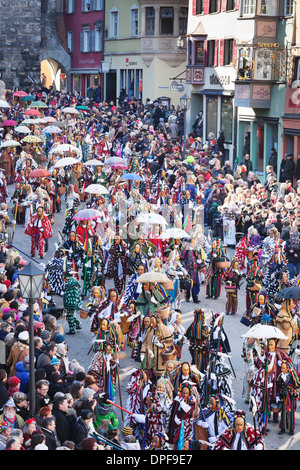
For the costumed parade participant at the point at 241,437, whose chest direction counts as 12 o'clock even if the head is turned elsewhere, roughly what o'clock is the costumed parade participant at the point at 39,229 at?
the costumed parade participant at the point at 39,229 is roughly at 5 o'clock from the costumed parade participant at the point at 241,437.

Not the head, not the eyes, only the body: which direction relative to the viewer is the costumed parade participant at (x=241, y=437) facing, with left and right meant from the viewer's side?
facing the viewer
